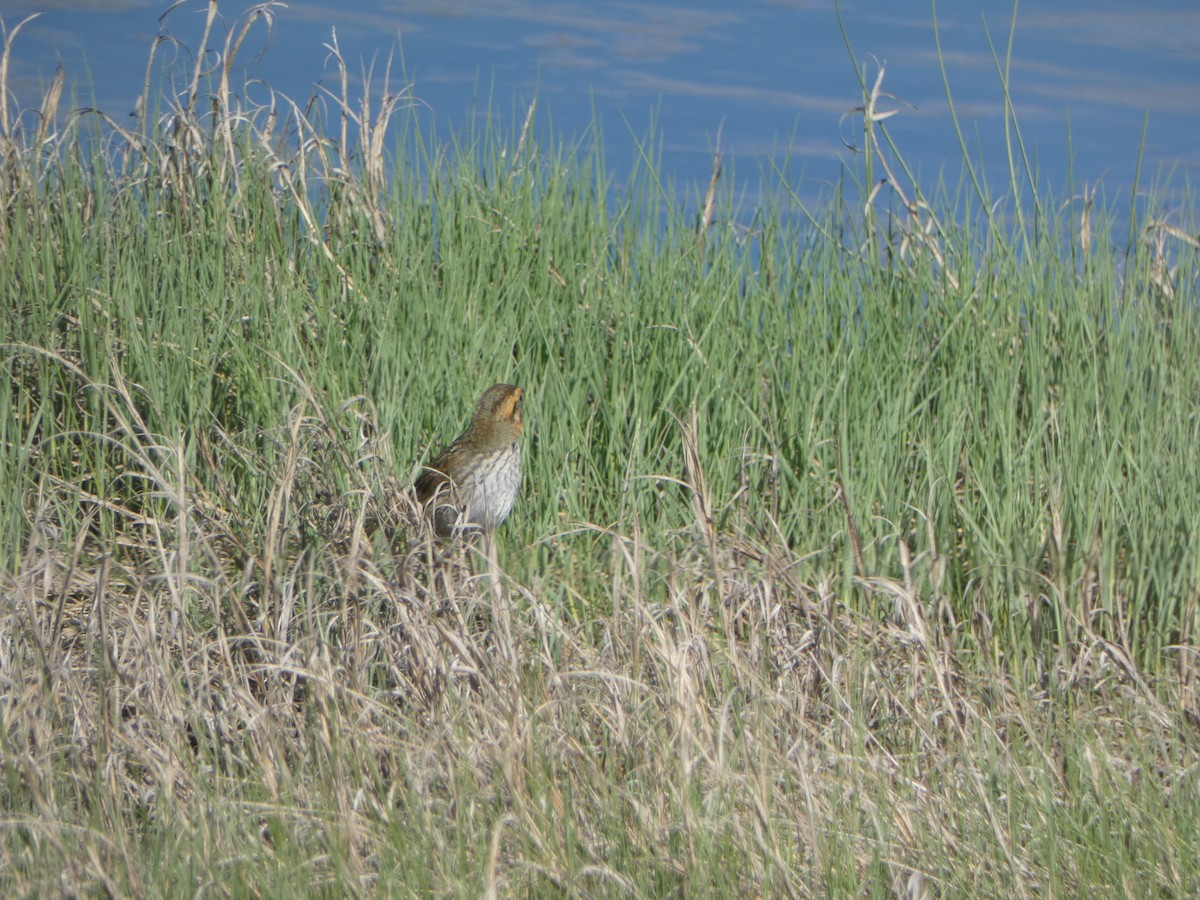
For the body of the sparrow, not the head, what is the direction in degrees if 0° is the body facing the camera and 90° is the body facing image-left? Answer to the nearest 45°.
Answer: approximately 270°
